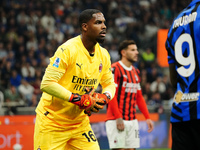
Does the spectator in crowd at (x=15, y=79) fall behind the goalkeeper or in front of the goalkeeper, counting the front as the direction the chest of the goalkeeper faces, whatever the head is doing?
behind

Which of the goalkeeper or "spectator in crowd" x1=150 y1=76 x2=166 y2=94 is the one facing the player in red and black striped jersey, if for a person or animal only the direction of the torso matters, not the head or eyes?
the spectator in crowd

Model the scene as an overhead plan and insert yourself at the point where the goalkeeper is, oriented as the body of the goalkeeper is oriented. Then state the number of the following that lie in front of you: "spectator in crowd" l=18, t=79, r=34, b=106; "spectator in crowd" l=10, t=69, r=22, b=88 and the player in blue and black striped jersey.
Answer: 1

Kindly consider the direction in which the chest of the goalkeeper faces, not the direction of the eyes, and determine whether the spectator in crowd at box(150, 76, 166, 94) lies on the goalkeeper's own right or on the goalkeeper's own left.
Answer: on the goalkeeper's own left

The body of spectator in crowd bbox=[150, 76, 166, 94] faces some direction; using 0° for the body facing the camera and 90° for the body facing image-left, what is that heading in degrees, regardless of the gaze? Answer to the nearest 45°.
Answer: approximately 0°

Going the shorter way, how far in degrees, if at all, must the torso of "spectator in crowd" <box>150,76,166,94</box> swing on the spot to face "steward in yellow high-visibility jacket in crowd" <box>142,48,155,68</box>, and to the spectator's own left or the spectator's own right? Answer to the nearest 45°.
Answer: approximately 180°
